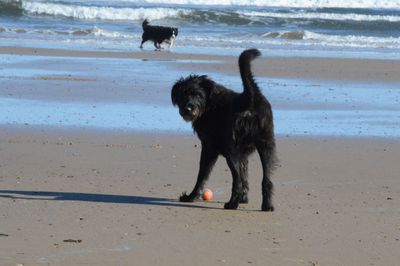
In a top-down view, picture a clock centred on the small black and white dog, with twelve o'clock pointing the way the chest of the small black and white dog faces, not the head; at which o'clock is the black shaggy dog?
The black shaggy dog is roughly at 3 o'clock from the small black and white dog.

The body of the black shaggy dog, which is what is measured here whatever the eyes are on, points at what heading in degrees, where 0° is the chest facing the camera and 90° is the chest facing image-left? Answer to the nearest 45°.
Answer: approximately 135°

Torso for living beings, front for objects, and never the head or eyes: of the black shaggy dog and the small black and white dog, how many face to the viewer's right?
1

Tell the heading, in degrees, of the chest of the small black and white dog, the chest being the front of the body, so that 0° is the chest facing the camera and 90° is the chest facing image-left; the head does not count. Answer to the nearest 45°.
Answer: approximately 270°

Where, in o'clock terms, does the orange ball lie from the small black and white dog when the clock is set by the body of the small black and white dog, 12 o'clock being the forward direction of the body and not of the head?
The orange ball is roughly at 3 o'clock from the small black and white dog.

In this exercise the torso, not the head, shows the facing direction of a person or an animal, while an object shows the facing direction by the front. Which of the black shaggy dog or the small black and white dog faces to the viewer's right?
the small black and white dog
